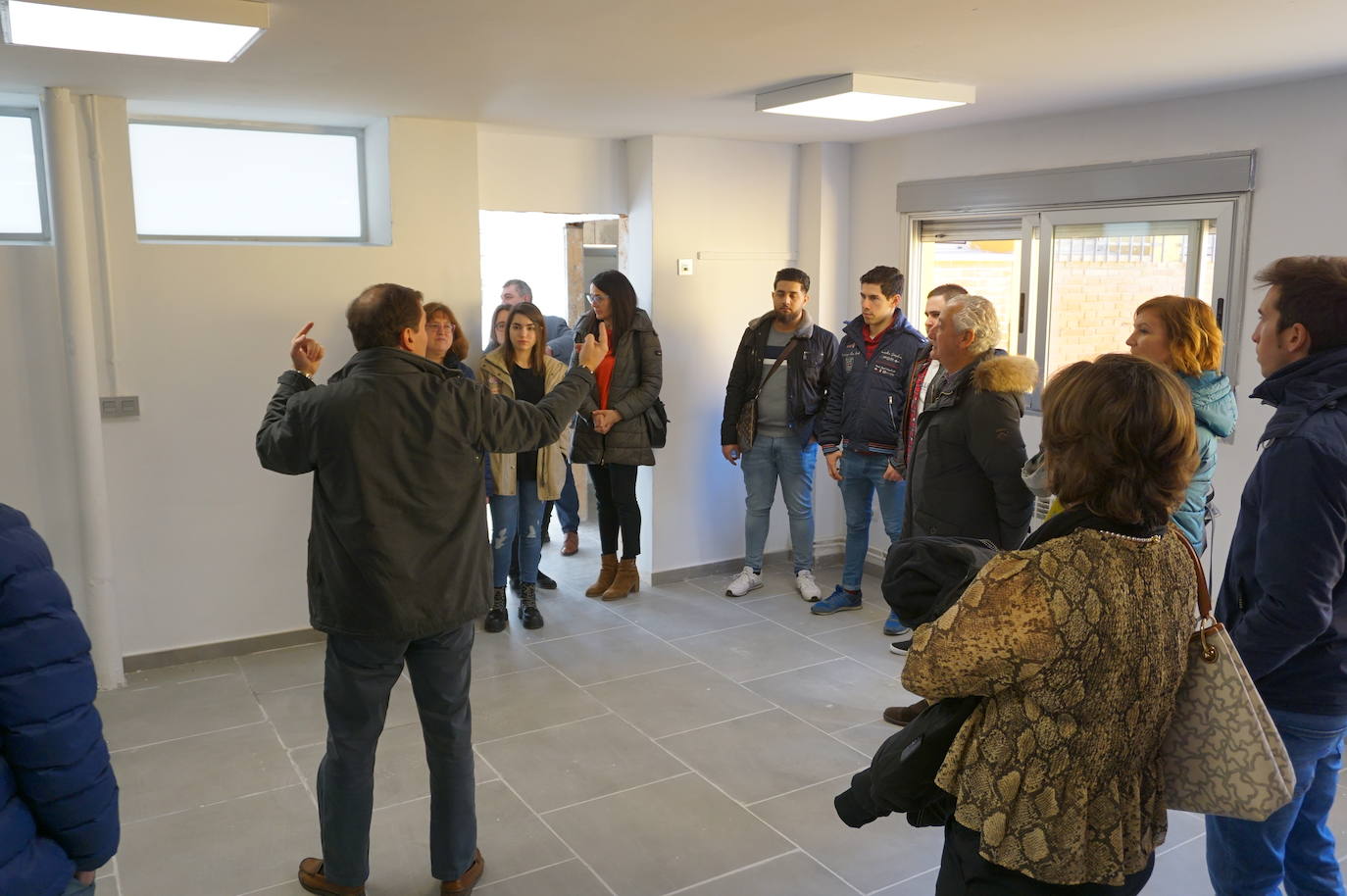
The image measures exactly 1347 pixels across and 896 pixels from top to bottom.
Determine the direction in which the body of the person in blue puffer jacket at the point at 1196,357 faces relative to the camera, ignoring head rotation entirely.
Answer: to the viewer's left

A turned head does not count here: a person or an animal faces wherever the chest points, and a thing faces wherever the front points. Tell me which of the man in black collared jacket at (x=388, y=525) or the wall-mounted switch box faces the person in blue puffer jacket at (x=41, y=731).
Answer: the wall-mounted switch box

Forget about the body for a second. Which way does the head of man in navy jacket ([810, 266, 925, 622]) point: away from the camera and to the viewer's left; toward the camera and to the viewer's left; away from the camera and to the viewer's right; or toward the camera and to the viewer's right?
toward the camera and to the viewer's left

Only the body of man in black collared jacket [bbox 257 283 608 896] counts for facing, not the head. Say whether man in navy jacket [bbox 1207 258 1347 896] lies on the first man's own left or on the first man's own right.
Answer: on the first man's own right

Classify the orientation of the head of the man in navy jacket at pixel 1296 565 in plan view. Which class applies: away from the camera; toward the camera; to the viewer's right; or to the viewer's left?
to the viewer's left

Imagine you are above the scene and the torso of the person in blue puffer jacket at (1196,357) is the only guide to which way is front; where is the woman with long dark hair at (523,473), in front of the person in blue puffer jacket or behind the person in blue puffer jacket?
in front

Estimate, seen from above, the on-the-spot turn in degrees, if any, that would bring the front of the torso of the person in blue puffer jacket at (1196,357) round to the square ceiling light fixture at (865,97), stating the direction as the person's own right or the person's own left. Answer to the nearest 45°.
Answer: approximately 45° to the person's own right

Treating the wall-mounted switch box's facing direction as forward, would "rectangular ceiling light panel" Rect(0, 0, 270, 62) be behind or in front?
in front

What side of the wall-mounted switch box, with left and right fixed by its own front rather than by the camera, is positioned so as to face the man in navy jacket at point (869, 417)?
left

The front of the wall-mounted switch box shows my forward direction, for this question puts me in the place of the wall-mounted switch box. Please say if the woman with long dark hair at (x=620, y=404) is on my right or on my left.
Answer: on my left

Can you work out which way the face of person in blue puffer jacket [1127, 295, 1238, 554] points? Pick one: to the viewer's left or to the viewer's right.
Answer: to the viewer's left

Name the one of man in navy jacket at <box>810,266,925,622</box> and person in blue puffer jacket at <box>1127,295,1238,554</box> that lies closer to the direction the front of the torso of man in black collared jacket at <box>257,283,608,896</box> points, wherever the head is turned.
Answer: the man in navy jacket
